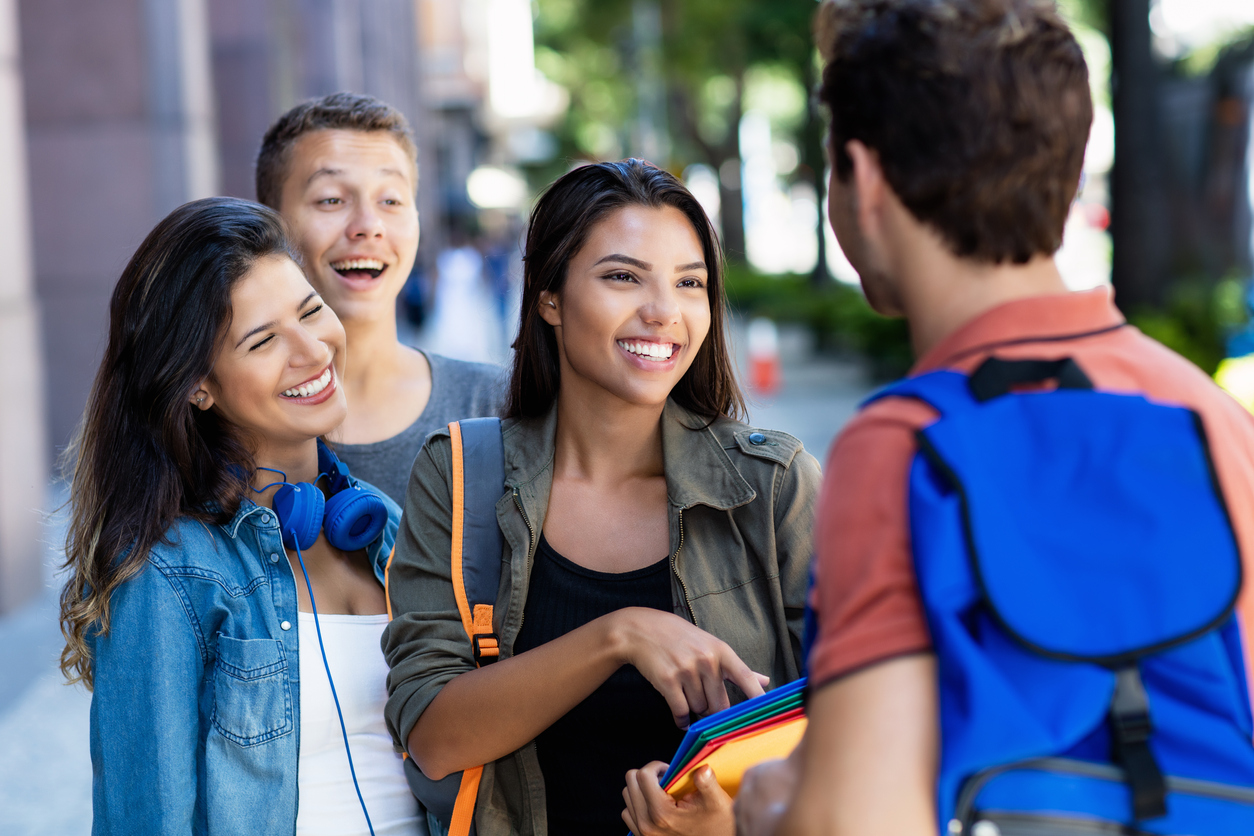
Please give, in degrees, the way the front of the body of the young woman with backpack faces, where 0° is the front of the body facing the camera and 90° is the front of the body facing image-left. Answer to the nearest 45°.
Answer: approximately 0°

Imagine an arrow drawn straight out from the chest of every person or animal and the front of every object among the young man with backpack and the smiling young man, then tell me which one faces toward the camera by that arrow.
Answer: the smiling young man

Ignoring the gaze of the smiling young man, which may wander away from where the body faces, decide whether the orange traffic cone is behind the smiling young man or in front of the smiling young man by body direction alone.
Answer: behind

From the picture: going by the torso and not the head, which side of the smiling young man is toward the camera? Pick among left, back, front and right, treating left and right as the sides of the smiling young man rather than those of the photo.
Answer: front

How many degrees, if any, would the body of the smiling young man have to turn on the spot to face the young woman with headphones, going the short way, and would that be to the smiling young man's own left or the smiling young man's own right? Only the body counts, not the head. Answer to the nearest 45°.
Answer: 0° — they already face them

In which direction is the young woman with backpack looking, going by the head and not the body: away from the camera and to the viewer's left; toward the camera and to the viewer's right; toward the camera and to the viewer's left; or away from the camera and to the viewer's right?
toward the camera and to the viewer's right

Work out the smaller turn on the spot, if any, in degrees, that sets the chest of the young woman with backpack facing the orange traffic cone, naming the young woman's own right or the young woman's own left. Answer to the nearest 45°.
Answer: approximately 180°

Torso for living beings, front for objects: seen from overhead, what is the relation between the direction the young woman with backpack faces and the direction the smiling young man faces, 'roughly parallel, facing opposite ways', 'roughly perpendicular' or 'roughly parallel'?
roughly parallel

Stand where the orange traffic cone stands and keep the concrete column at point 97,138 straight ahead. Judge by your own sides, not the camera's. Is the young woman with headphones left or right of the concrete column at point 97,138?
left

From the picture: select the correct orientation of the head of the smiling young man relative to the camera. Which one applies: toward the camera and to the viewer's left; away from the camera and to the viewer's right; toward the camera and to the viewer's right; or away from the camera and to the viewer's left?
toward the camera and to the viewer's right

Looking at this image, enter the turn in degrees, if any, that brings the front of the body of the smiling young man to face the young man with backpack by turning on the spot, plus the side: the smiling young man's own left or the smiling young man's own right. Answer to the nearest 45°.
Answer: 0° — they already face them

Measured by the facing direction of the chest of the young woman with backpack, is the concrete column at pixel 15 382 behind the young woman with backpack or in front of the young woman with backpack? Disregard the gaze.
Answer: behind

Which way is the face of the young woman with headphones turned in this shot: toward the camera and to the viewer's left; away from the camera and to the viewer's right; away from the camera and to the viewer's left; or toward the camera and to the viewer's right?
toward the camera and to the viewer's right

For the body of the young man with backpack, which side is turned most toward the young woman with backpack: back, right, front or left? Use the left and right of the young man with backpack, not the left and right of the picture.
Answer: front

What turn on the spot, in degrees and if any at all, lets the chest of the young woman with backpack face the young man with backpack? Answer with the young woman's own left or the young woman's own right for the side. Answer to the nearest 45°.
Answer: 0° — they already face them

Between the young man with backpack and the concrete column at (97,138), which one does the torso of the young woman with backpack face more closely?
the young man with backpack
